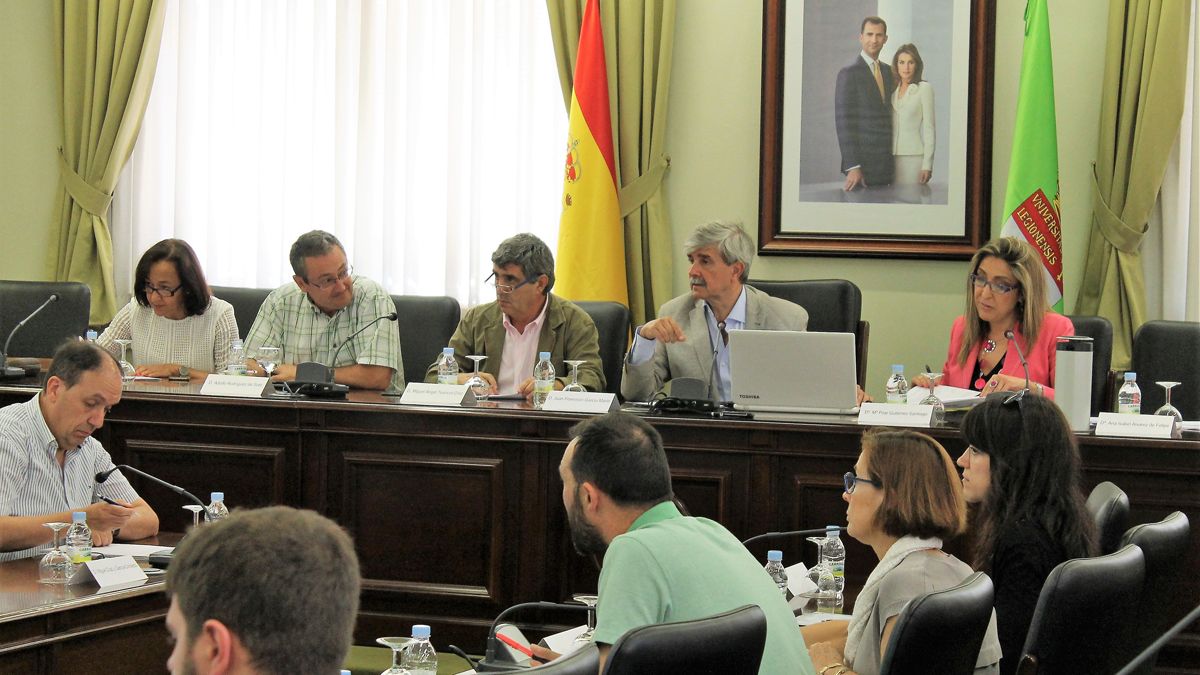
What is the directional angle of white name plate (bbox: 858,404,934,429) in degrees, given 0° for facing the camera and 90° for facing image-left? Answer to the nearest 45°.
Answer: approximately 0°

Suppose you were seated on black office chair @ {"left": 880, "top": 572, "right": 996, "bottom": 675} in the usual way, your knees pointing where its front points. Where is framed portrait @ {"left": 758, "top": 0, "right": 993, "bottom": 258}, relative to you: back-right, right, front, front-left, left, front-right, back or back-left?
front-right

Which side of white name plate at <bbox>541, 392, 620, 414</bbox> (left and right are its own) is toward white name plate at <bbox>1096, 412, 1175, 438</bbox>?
left

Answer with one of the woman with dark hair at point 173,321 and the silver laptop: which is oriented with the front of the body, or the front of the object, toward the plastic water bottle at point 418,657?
the woman with dark hair

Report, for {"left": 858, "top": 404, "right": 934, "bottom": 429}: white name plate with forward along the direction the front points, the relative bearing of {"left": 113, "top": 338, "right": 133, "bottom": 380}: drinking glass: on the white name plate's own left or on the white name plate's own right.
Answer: on the white name plate's own right

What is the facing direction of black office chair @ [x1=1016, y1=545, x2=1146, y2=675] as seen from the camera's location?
facing away from the viewer and to the left of the viewer

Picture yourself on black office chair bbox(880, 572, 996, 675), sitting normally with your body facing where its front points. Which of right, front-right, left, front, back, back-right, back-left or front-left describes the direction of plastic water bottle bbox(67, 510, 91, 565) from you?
front-left

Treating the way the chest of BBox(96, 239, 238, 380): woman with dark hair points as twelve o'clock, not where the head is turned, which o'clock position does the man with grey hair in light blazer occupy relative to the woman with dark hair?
The man with grey hair in light blazer is roughly at 10 o'clock from the woman with dark hair.

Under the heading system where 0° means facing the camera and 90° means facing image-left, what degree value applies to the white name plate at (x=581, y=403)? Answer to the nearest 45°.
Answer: approximately 0°

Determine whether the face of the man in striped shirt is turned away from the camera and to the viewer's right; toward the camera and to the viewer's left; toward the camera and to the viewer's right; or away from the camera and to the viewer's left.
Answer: toward the camera and to the viewer's right

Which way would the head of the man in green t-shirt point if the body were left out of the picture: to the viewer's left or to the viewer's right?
to the viewer's left
